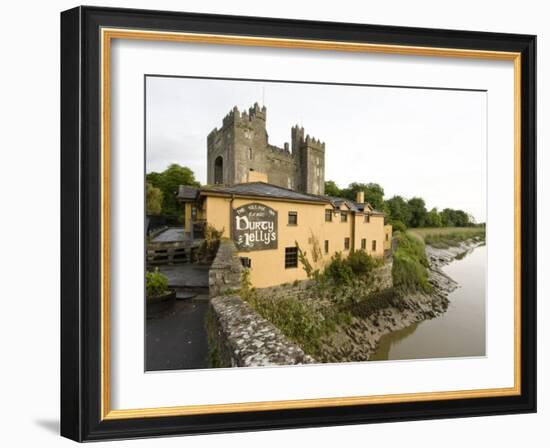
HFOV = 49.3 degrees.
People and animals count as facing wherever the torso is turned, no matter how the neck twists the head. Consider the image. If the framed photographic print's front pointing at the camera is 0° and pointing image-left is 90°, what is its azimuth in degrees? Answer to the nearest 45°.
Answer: approximately 315°
